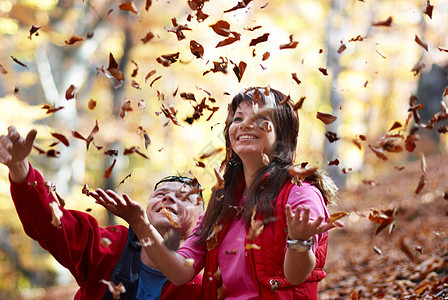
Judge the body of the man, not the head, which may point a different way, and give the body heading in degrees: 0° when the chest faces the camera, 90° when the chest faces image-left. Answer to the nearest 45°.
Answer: approximately 45°
